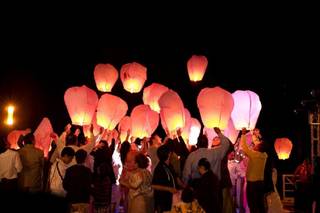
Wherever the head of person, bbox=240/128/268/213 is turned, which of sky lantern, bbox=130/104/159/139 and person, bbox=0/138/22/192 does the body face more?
the sky lantern

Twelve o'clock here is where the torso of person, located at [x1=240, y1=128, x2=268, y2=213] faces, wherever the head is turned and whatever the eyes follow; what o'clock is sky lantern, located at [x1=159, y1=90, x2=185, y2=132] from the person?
The sky lantern is roughly at 10 o'clock from the person.

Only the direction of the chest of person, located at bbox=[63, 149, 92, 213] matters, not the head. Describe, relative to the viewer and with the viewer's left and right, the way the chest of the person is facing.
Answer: facing away from the viewer

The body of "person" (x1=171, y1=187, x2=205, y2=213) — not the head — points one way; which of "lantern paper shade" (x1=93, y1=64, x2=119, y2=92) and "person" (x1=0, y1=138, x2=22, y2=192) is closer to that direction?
the lantern paper shade

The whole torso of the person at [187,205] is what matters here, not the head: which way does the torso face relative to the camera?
away from the camera

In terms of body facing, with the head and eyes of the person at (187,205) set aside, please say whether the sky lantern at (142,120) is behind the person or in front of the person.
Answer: in front

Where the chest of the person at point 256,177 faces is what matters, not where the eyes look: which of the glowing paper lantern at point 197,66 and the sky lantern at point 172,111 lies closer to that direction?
the glowing paper lantern

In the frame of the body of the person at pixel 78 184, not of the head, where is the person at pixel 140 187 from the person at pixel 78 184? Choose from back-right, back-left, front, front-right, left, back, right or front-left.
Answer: front-right

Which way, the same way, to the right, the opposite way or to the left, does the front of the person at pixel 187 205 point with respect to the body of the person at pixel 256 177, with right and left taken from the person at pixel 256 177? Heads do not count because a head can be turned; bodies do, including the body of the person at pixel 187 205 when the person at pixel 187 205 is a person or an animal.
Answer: the same way

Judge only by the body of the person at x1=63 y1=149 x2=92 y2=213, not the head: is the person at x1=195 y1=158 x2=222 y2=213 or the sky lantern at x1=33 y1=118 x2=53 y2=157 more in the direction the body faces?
the sky lantern

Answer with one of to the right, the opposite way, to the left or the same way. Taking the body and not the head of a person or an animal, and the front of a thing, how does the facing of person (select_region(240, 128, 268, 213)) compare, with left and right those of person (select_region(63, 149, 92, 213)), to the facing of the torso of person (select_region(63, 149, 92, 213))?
the same way

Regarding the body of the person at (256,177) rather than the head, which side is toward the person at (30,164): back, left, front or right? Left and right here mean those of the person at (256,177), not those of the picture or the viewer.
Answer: left

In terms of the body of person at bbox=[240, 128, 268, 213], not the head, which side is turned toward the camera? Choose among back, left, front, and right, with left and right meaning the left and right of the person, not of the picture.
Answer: back

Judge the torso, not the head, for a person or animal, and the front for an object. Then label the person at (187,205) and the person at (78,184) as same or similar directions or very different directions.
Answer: same or similar directions

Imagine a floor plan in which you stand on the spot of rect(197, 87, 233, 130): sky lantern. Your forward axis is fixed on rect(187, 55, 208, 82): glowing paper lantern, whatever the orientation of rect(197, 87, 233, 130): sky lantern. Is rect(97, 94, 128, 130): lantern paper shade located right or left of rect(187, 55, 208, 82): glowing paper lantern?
left
